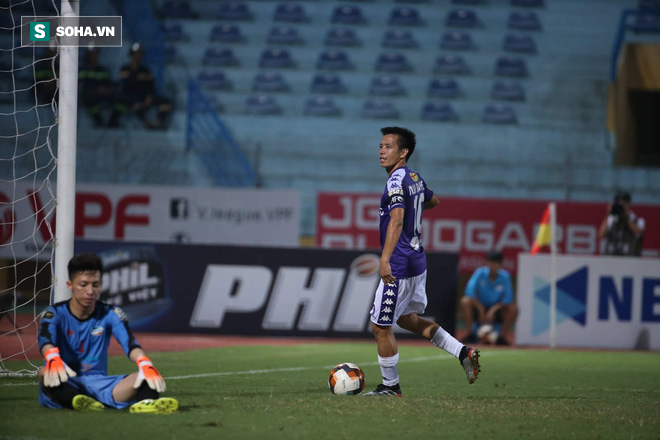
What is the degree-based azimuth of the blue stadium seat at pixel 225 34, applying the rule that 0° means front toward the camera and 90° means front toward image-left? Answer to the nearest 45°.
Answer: approximately 0°

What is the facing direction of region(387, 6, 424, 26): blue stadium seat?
toward the camera

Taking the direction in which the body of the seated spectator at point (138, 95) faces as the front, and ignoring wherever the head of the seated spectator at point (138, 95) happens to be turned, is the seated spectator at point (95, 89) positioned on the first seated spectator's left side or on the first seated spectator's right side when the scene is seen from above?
on the first seated spectator's right side

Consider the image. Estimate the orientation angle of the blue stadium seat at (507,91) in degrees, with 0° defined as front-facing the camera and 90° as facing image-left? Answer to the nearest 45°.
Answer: approximately 0°

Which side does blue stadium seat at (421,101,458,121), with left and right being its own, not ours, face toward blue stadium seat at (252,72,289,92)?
right

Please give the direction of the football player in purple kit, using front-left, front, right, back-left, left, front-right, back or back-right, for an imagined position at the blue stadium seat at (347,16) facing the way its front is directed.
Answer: front

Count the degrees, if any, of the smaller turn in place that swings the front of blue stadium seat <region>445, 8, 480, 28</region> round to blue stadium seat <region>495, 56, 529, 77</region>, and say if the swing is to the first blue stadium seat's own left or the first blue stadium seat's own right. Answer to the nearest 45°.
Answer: approximately 45° to the first blue stadium seat's own left

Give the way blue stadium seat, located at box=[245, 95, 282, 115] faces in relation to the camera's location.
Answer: facing the viewer

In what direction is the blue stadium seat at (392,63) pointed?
toward the camera

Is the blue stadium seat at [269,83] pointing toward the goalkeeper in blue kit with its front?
yes

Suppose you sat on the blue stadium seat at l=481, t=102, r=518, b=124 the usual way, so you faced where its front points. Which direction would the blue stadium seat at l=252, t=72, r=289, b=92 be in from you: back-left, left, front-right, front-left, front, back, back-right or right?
right

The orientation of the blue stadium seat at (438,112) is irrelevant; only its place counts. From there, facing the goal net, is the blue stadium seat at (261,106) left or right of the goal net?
right

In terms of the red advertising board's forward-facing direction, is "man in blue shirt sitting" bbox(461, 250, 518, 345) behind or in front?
in front
